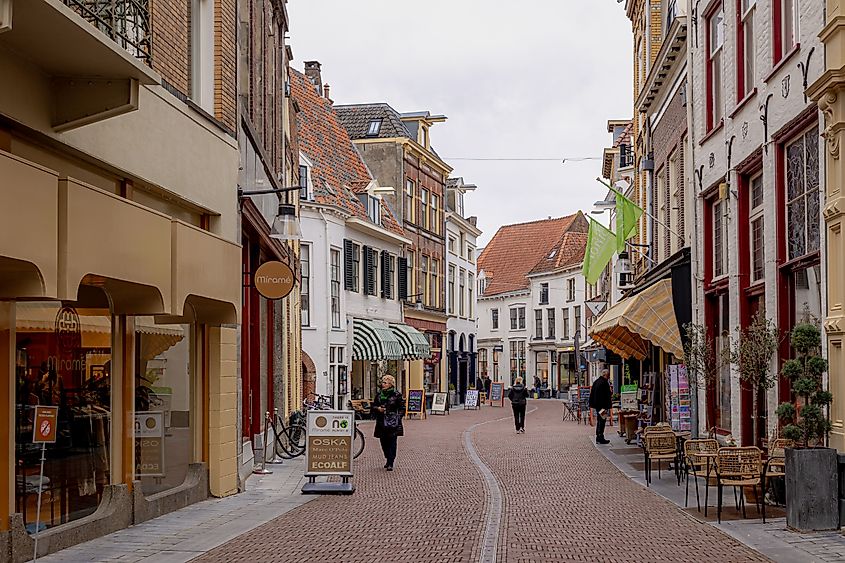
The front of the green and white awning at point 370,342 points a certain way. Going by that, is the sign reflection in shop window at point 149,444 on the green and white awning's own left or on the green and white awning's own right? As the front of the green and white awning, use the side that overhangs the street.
on the green and white awning's own right

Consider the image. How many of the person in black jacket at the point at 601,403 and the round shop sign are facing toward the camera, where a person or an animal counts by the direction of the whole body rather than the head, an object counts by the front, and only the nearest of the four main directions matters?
1

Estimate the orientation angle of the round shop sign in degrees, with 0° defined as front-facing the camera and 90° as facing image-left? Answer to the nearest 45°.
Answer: approximately 0°

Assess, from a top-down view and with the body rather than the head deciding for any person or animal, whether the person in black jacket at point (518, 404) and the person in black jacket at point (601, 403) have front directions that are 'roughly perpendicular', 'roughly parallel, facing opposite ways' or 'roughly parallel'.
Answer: roughly perpendicular

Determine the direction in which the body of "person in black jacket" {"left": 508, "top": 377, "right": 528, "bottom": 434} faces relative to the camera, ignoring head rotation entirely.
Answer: away from the camera

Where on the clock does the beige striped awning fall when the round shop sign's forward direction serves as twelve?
The beige striped awning is roughly at 8 o'clock from the round shop sign.

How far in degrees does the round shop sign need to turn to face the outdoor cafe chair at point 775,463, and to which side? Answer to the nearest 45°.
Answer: approximately 45° to its left

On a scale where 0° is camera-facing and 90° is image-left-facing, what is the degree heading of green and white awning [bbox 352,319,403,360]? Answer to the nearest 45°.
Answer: approximately 315°

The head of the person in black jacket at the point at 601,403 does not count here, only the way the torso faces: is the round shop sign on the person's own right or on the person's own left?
on the person's own right

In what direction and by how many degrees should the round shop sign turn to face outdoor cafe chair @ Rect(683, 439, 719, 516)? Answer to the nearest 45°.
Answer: approximately 45° to its left
